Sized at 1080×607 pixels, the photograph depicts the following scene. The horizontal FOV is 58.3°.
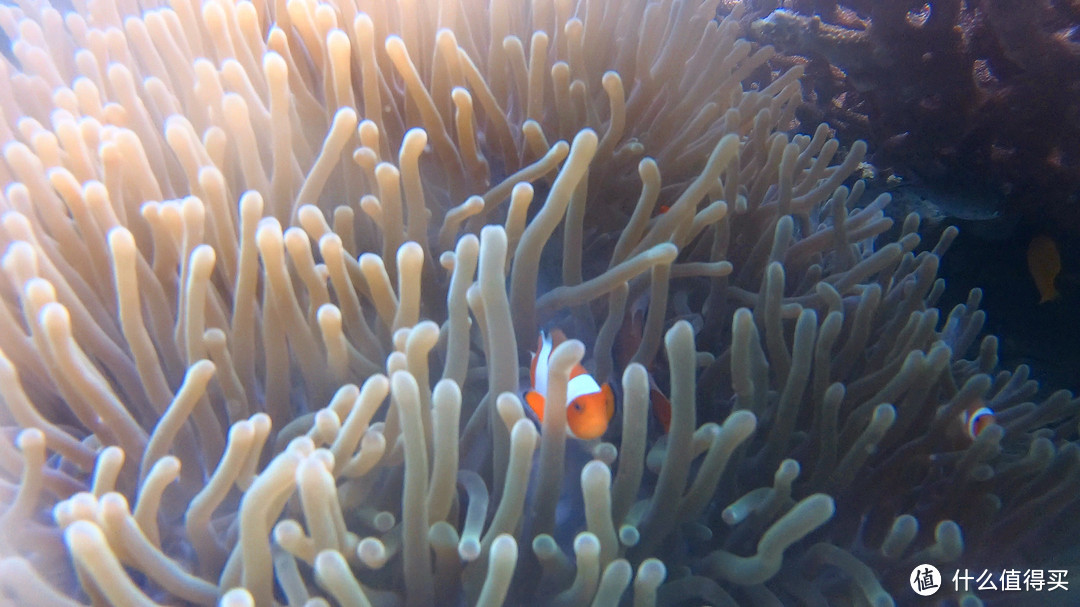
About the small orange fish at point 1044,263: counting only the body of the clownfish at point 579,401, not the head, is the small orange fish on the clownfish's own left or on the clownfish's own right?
on the clownfish's own left

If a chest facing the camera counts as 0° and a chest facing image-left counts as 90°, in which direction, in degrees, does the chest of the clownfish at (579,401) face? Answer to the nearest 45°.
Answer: approximately 315°

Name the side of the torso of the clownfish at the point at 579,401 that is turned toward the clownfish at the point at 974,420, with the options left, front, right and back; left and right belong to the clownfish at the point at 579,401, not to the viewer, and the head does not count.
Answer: left
